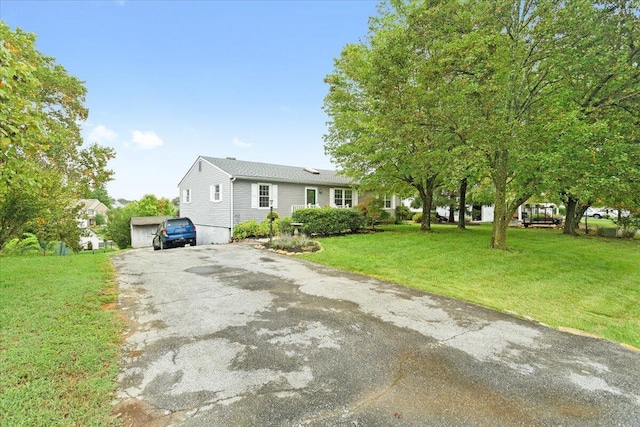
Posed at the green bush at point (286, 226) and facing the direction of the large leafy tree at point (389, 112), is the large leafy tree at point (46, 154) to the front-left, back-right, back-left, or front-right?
back-right

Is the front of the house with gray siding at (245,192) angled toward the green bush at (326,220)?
yes

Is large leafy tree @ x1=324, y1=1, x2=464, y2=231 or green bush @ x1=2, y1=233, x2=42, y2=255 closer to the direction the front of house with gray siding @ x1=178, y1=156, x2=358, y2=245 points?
the large leafy tree

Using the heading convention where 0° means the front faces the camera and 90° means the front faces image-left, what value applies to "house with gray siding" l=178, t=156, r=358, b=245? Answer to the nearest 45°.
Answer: approximately 315°

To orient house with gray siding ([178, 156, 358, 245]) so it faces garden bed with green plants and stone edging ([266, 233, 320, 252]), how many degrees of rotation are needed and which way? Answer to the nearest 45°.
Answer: approximately 45° to its right

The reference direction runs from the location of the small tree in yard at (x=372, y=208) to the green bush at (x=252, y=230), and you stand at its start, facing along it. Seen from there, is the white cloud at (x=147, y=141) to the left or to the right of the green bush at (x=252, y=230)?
right

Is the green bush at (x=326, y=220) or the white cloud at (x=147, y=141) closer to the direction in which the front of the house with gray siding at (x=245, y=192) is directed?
the green bush
